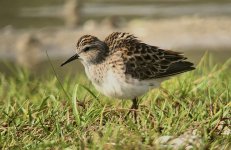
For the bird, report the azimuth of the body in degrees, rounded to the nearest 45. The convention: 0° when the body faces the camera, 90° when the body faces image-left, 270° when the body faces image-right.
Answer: approximately 90°
